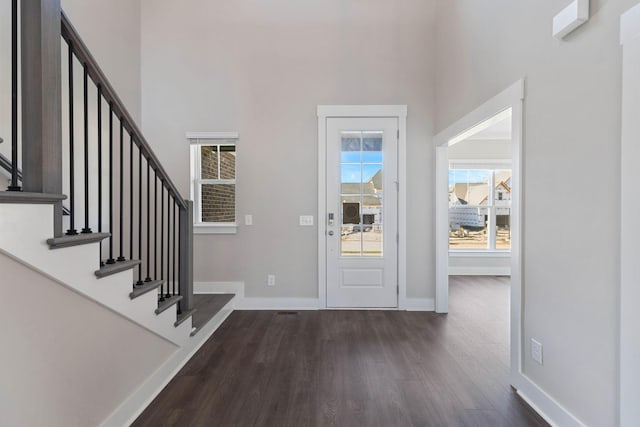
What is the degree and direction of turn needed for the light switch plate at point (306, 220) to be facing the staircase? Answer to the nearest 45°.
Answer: approximately 45° to its right

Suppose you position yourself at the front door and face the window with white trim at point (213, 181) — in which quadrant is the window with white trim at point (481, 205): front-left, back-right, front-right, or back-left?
back-right

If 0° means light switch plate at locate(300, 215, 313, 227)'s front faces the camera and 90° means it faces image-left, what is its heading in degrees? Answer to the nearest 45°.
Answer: approximately 0°

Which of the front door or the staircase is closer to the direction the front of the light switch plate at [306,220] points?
the staircase

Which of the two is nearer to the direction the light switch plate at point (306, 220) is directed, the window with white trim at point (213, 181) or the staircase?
the staircase

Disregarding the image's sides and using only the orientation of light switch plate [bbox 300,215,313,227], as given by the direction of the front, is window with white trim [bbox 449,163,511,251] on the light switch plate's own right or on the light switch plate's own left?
on the light switch plate's own left

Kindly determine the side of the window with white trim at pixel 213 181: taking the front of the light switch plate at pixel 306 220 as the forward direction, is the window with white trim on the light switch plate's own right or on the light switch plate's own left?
on the light switch plate's own right

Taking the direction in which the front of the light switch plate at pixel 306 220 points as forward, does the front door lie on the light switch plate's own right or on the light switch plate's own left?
on the light switch plate's own left

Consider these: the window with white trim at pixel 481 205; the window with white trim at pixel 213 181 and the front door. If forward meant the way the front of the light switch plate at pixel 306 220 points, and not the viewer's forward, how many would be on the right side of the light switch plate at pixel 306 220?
1

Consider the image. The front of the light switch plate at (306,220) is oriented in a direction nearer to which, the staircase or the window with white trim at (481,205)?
the staircase
